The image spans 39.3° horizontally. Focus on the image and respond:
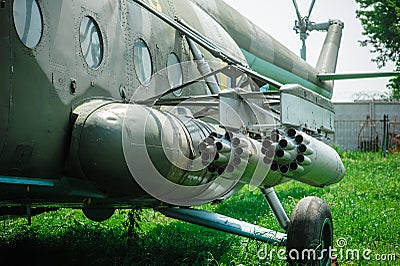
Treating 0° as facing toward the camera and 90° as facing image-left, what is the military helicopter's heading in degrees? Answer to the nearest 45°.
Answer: approximately 45°

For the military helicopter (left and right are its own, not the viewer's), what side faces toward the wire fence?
back

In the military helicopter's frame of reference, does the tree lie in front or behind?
behind
